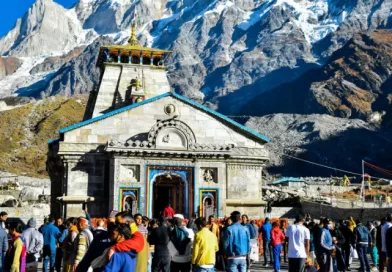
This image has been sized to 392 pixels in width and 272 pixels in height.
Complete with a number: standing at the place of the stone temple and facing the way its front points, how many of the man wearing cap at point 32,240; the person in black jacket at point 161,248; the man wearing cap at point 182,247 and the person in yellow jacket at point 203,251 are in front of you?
4

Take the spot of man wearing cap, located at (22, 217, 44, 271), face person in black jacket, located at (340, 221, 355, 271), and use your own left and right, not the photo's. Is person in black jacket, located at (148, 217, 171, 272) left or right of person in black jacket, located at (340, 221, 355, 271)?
right

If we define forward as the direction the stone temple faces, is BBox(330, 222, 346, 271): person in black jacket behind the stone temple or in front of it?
in front

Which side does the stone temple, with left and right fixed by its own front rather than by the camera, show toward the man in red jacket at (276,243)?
front

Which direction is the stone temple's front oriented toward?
toward the camera

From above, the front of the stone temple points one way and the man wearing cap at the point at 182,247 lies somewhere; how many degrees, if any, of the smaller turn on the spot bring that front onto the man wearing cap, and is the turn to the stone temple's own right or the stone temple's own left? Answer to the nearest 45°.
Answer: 0° — it already faces them

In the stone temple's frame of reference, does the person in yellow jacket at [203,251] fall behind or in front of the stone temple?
in front

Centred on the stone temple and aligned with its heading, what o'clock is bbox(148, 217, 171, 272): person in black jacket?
The person in black jacket is roughly at 12 o'clock from the stone temple.
